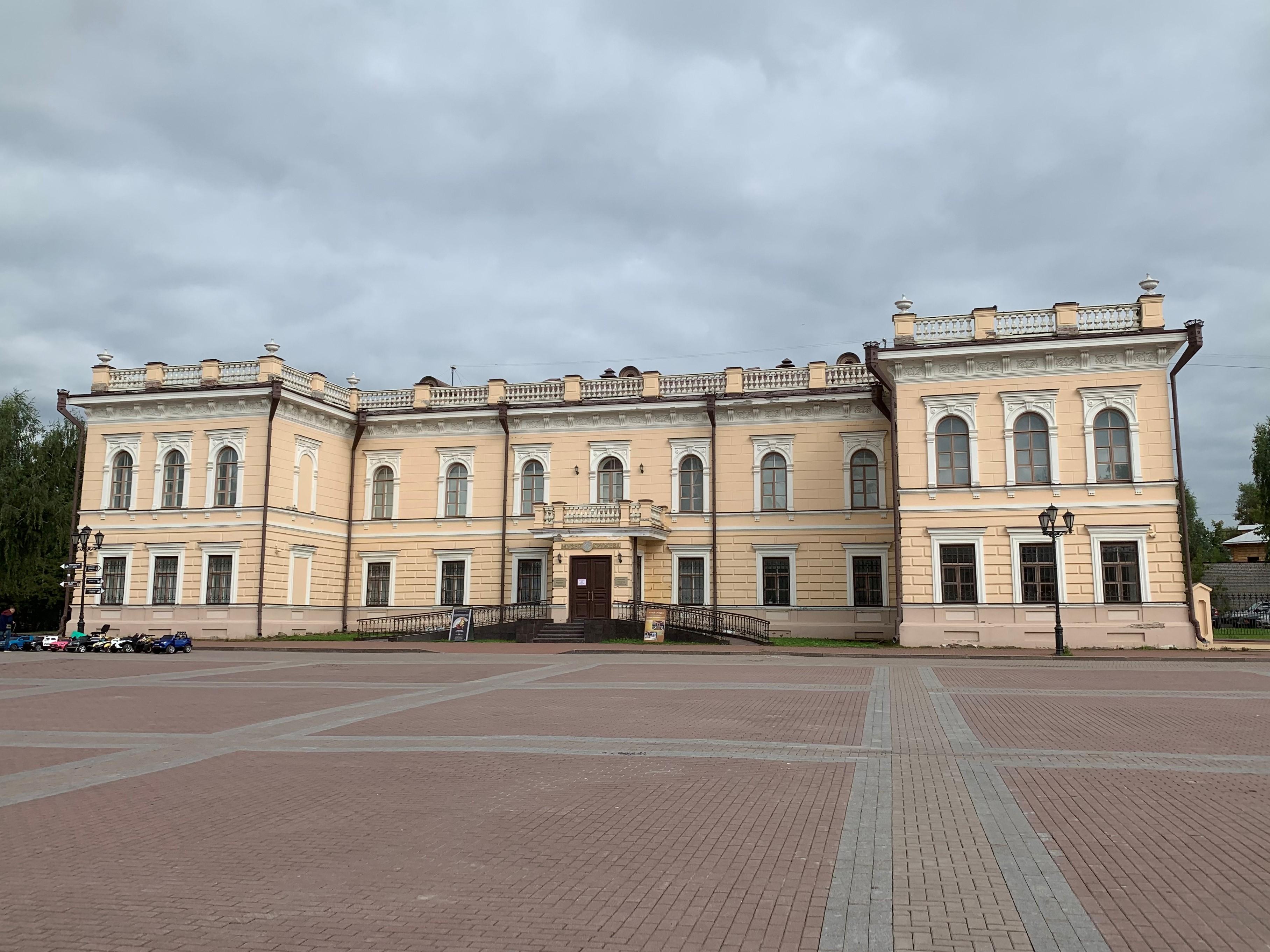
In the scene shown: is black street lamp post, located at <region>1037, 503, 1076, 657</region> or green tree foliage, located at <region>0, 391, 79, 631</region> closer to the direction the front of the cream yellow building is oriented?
the black street lamp post

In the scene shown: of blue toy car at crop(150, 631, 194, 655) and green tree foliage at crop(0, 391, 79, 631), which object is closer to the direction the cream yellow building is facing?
the blue toy car

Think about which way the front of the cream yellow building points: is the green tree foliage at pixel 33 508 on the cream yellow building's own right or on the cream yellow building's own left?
on the cream yellow building's own right

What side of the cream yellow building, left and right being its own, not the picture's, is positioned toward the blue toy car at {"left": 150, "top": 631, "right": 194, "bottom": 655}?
right

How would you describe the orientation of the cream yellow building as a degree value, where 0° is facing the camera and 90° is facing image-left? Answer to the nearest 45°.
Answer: approximately 0°
